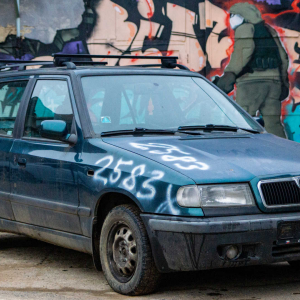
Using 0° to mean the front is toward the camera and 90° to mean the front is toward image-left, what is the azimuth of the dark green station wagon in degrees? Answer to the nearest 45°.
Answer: approximately 315°
